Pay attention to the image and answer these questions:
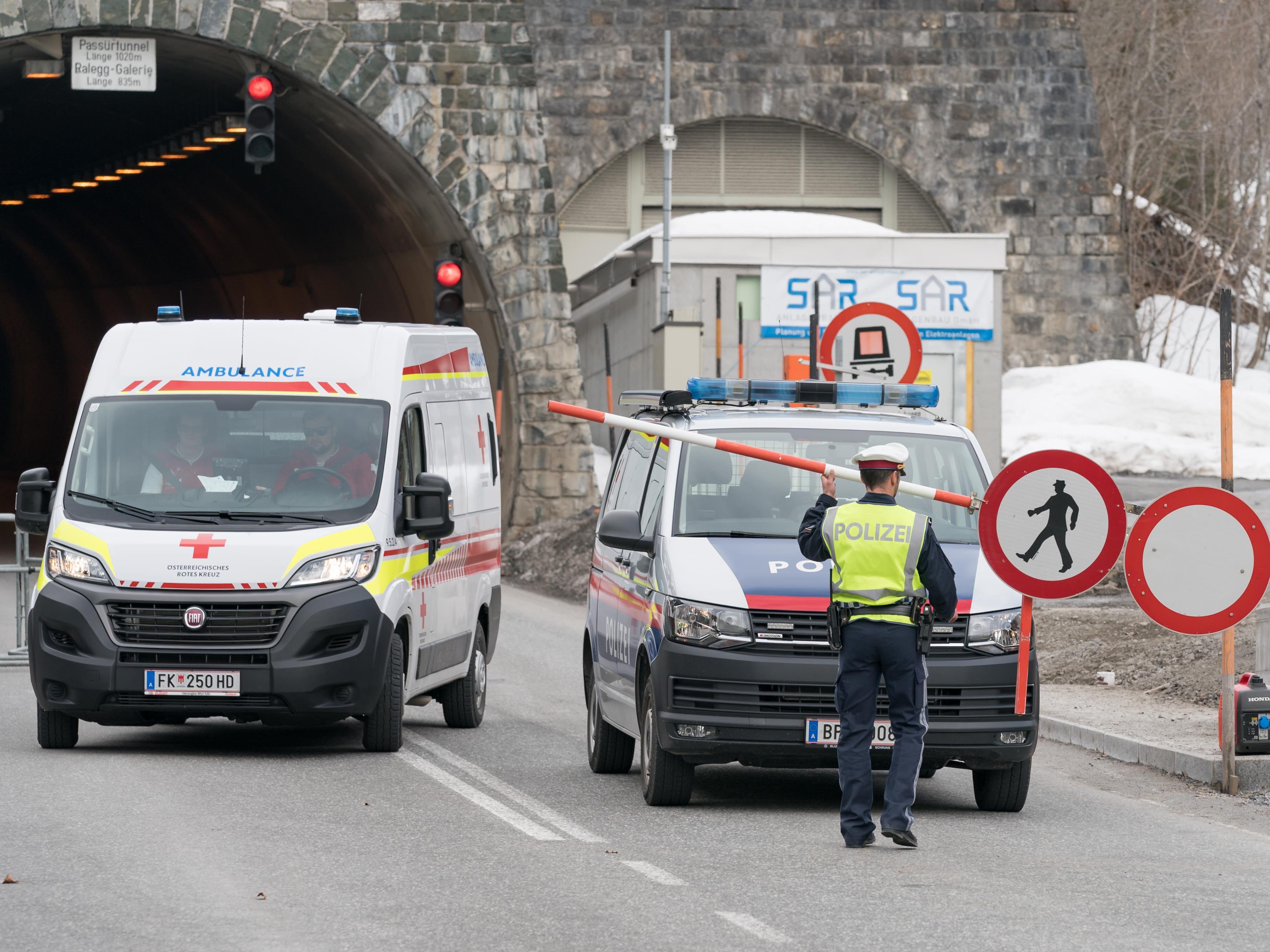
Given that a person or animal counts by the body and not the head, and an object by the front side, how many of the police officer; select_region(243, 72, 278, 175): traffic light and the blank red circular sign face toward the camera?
2

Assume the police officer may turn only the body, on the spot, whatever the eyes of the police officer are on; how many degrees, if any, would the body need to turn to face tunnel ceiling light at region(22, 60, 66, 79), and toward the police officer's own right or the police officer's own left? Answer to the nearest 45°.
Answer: approximately 45° to the police officer's own left

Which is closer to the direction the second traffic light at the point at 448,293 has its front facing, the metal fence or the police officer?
the police officer

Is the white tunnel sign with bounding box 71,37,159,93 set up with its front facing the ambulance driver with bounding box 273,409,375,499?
yes

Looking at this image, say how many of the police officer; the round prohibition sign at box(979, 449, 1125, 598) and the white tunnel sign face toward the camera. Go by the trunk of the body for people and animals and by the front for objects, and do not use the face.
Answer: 2

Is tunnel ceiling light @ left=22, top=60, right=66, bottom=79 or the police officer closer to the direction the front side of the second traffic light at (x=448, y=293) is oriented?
the police officer

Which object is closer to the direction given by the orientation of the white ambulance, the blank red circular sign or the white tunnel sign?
the blank red circular sign

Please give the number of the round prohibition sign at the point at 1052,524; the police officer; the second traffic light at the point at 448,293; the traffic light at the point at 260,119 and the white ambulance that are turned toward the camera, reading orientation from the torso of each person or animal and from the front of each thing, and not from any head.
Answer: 4

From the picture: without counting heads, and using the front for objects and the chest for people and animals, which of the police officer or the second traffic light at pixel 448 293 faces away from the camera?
the police officer

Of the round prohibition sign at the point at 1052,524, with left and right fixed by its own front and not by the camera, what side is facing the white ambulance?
right

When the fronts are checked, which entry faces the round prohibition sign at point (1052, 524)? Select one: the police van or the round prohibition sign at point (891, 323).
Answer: the round prohibition sign at point (891, 323)

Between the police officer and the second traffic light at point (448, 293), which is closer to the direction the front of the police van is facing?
the police officer
